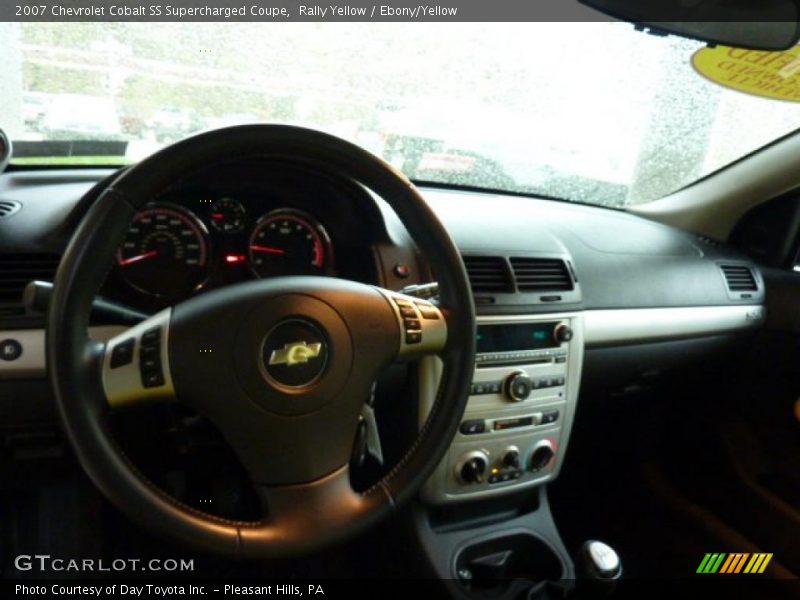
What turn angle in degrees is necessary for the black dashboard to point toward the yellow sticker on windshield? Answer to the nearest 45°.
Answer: approximately 135° to its left

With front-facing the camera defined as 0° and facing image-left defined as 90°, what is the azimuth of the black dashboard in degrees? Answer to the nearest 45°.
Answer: approximately 0°
